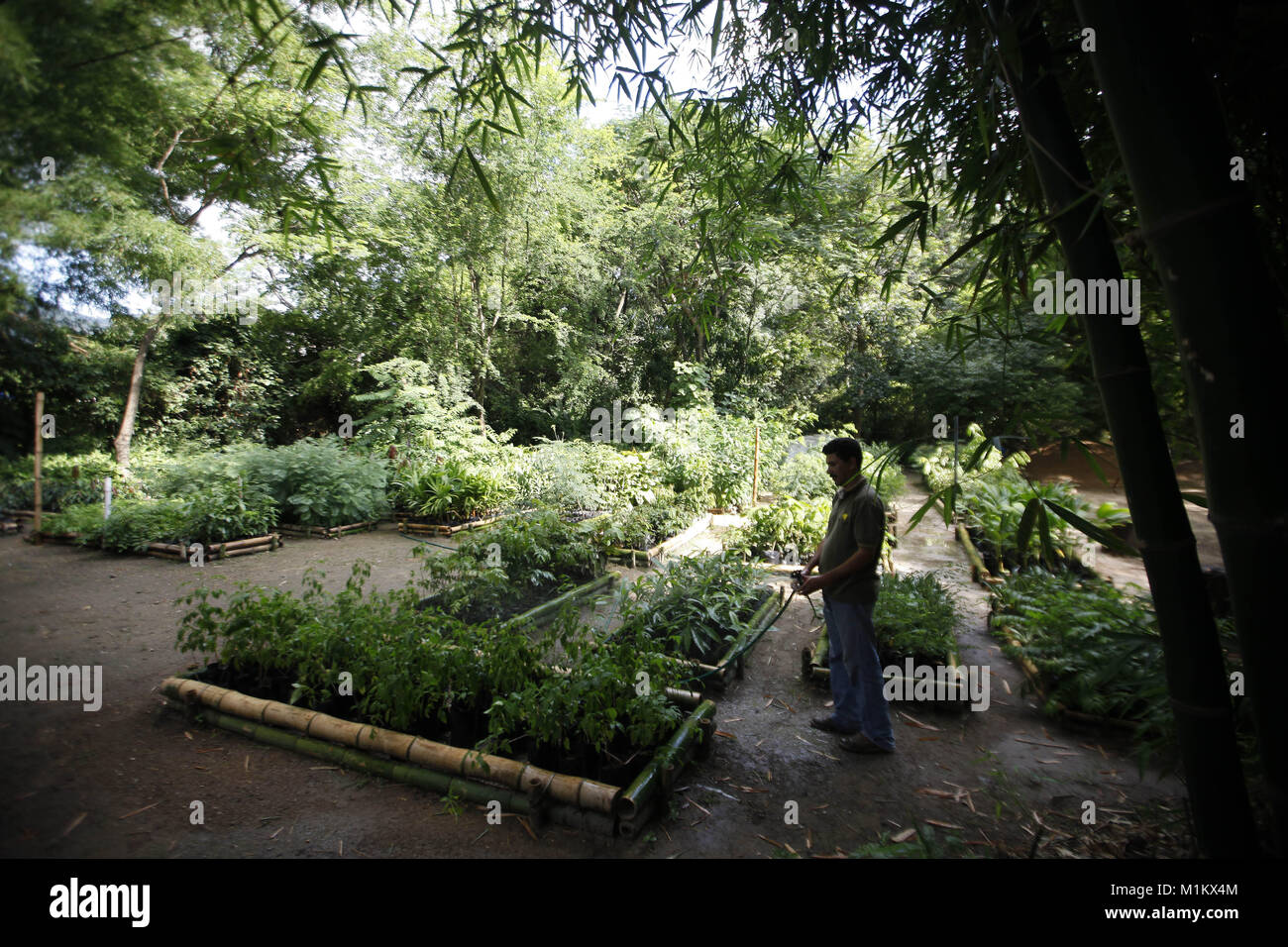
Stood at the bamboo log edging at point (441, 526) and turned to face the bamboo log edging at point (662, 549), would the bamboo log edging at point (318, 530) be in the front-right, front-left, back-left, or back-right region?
back-right

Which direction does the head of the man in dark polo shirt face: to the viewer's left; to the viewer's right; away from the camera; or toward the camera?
to the viewer's left

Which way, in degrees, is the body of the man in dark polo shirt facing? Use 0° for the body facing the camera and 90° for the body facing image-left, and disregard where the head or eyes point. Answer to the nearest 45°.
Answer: approximately 90°

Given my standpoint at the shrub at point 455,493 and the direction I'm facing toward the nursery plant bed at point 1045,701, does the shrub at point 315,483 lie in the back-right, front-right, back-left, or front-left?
back-right

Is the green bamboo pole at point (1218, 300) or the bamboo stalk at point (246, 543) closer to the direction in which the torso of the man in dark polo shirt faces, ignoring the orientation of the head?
the bamboo stalk

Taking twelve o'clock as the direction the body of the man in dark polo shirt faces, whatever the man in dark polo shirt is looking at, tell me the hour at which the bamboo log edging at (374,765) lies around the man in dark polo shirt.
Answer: The bamboo log edging is roughly at 11 o'clock from the man in dark polo shirt.

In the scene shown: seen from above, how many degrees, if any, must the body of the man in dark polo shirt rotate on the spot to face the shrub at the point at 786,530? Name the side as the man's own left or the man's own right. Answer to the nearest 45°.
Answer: approximately 90° to the man's own right

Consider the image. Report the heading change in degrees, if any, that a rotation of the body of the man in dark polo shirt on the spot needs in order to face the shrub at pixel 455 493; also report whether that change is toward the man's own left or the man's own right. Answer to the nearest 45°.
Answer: approximately 45° to the man's own right
